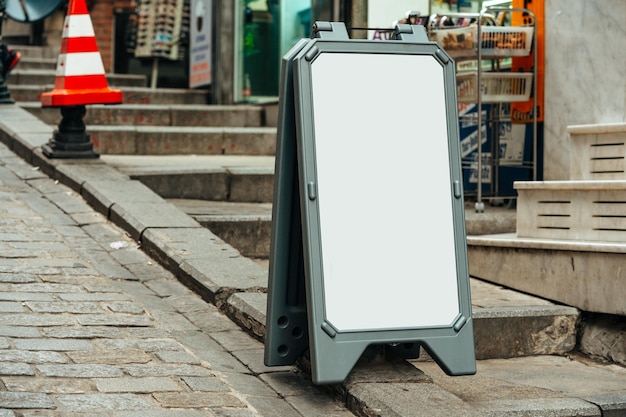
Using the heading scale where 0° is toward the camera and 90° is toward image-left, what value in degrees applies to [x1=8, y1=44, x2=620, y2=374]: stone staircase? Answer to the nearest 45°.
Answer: approximately 0°
